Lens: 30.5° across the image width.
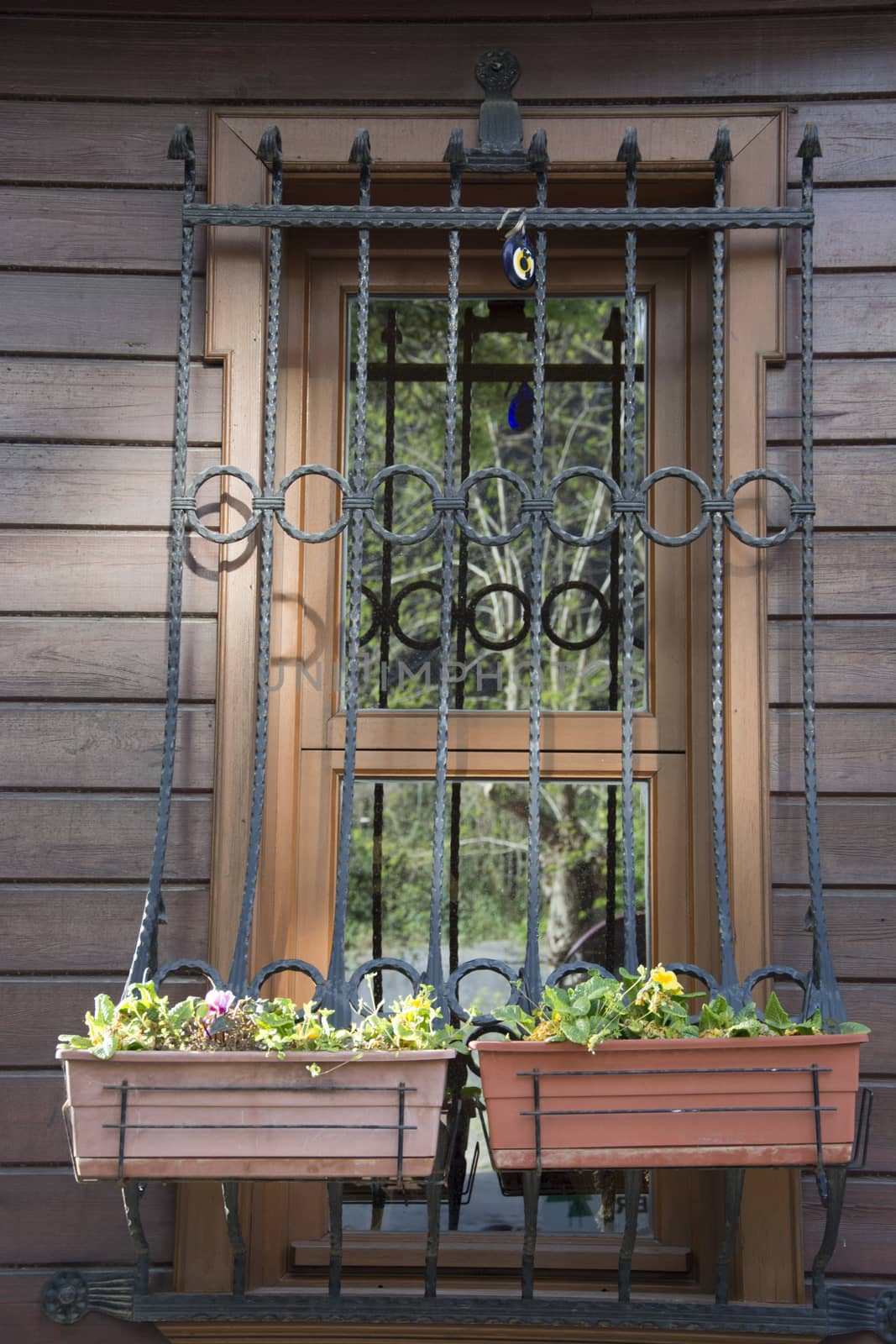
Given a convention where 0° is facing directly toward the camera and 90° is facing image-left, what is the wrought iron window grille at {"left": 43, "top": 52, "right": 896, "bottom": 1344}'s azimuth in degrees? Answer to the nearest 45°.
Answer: approximately 0°
